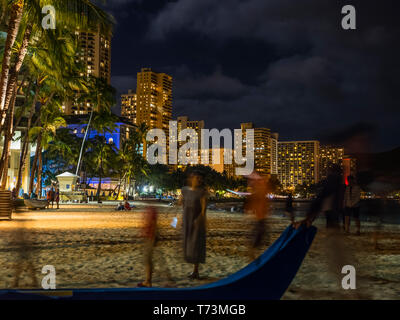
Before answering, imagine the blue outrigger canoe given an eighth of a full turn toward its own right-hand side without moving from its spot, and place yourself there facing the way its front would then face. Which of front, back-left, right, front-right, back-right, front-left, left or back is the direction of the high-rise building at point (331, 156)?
left

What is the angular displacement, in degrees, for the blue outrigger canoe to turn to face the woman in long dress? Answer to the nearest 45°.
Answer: approximately 90° to its left

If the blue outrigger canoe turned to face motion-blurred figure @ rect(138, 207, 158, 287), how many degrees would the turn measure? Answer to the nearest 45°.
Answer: approximately 135° to its left

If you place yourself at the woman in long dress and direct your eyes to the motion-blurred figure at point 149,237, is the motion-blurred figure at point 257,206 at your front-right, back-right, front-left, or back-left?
back-right

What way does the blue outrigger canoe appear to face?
to the viewer's right
